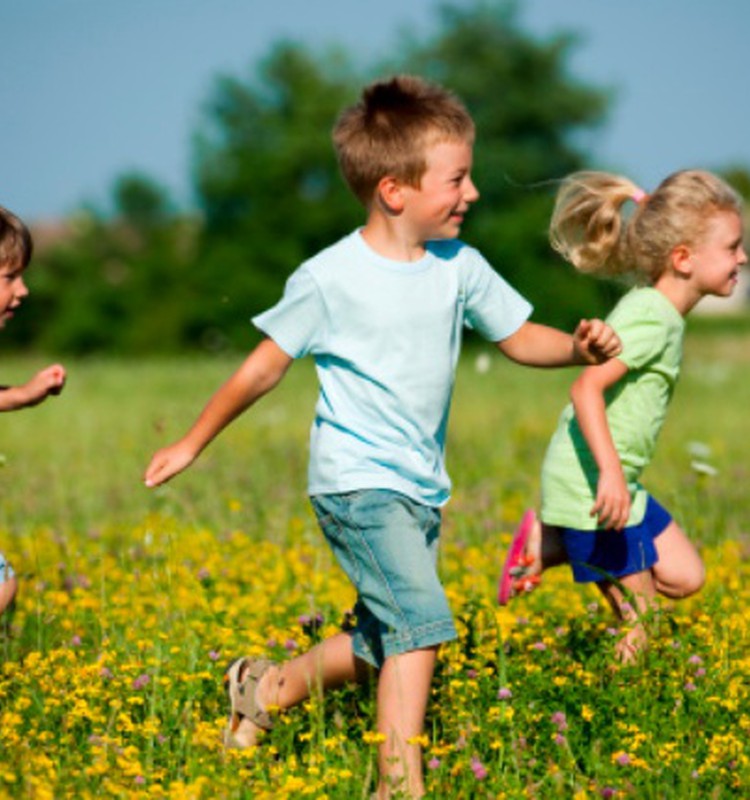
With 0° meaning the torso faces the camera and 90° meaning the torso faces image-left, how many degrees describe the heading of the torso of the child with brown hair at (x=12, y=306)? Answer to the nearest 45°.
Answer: approximately 270°

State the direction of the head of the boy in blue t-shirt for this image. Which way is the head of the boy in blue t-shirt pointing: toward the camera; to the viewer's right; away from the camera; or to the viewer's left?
to the viewer's right

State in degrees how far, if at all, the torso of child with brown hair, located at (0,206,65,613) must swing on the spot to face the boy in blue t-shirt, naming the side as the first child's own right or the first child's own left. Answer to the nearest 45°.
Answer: approximately 45° to the first child's own right

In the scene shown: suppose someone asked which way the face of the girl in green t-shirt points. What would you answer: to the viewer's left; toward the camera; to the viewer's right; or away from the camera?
to the viewer's right

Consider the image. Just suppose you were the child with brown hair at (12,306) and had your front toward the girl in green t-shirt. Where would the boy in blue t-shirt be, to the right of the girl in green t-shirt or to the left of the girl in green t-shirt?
right

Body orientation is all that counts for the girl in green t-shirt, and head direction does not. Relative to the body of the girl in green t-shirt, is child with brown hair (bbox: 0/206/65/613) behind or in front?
behind

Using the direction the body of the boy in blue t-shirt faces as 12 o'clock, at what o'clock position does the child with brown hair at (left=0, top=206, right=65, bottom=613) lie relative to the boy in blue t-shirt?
The child with brown hair is roughly at 5 o'clock from the boy in blue t-shirt.

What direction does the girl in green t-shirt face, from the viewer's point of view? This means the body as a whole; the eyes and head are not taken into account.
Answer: to the viewer's right

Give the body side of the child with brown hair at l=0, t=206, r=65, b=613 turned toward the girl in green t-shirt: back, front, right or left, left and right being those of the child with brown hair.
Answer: front

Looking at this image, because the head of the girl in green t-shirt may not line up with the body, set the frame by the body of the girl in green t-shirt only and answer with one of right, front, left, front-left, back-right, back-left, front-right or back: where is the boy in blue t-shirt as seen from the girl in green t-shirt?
back-right

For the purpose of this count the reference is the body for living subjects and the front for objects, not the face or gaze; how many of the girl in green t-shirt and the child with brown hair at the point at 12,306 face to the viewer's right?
2

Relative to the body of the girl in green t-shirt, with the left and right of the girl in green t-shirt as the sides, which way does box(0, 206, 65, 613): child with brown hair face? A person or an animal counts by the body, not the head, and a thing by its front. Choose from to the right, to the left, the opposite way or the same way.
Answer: the same way

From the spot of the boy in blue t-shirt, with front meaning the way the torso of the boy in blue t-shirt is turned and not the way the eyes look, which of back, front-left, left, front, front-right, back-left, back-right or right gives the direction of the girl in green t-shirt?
left
